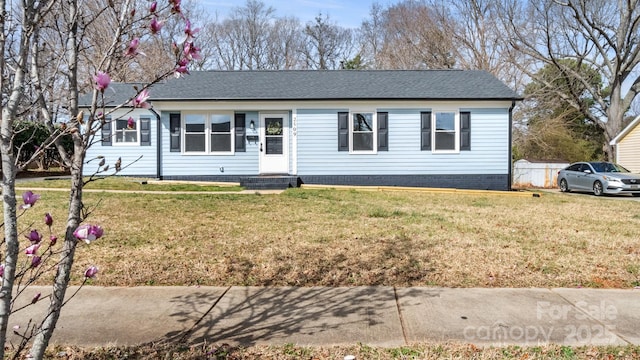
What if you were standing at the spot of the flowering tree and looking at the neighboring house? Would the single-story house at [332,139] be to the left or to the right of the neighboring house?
left

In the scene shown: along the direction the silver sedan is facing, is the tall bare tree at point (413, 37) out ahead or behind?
behind

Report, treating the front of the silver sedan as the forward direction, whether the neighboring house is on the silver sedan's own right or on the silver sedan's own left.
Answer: on the silver sedan's own left

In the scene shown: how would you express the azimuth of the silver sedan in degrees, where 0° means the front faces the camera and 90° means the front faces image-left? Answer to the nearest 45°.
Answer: approximately 315°

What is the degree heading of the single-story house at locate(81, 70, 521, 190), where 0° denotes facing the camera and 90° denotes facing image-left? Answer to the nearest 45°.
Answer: approximately 0°

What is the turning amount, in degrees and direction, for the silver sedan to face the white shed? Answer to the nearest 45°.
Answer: approximately 180°
